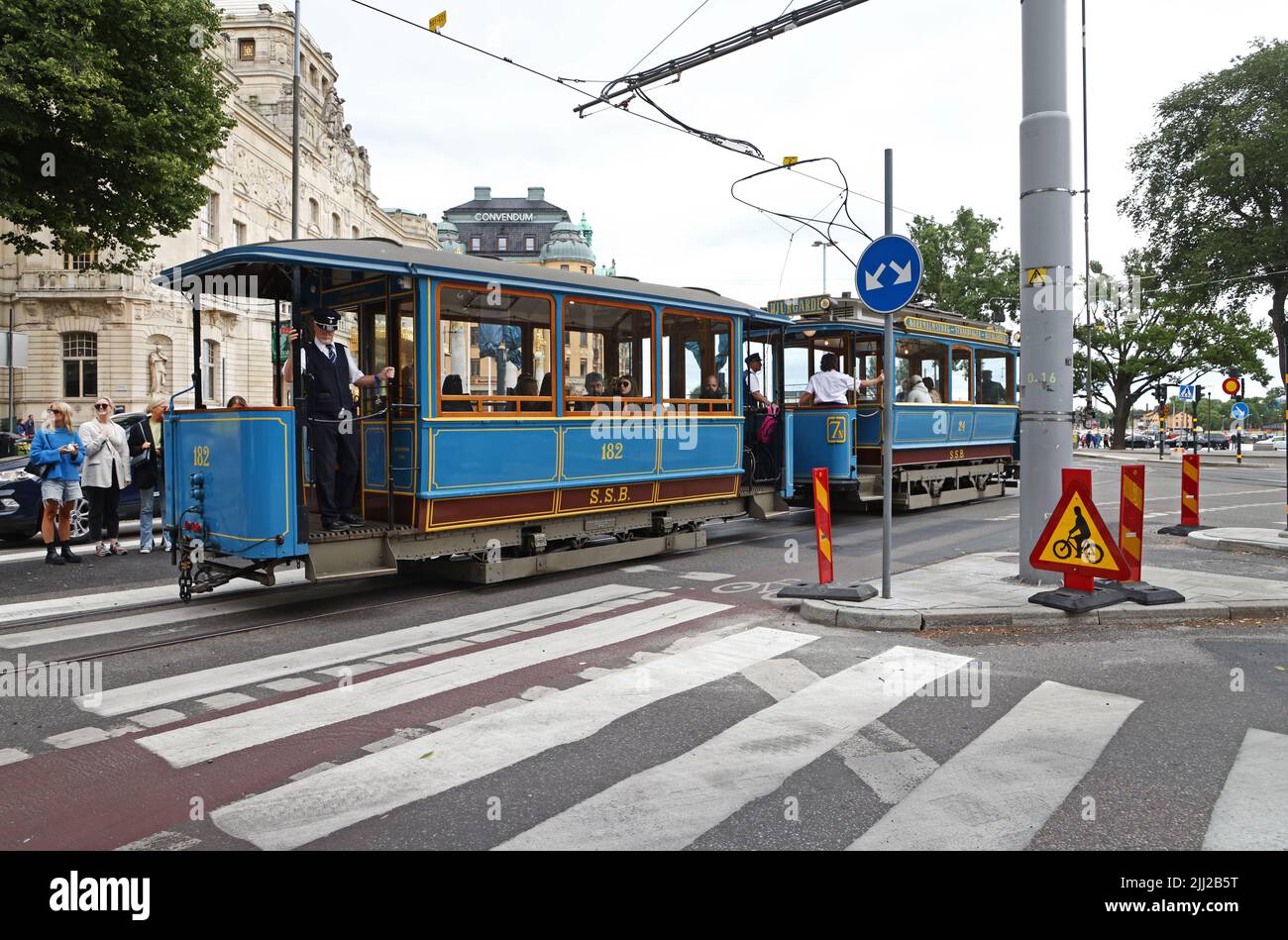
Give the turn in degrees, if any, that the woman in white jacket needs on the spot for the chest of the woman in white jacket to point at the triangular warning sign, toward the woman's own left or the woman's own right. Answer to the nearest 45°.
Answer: approximately 45° to the woman's own left

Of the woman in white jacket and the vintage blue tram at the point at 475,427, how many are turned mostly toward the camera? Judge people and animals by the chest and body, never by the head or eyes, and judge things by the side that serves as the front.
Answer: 1

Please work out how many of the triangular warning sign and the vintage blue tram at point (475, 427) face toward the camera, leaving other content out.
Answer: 1

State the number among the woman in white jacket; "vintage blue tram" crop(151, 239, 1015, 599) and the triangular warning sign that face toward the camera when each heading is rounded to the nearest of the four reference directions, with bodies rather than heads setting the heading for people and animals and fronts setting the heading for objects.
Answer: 2

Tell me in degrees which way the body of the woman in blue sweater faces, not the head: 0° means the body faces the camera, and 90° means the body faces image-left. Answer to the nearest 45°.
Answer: approximately 315°

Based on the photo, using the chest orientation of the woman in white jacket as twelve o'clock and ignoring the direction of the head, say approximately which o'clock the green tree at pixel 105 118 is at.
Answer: The green tree is roughly at 6 o'clock from the woman in white jacket.
